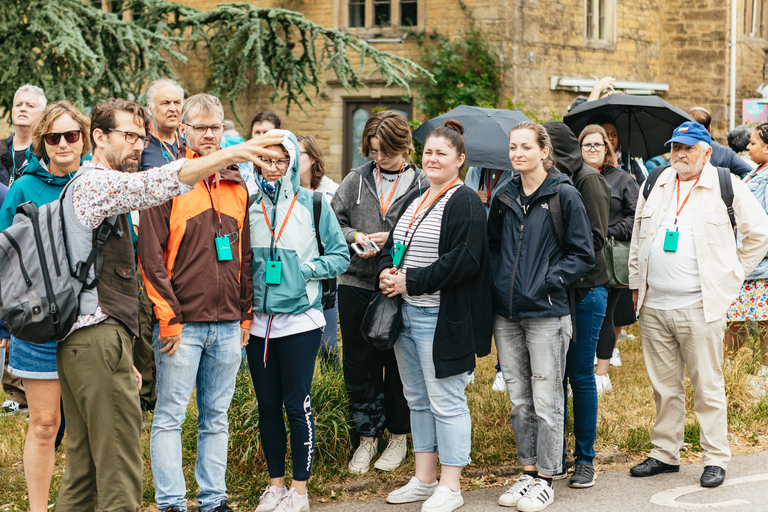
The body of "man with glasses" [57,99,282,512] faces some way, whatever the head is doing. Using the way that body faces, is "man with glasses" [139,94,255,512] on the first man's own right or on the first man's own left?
on the first man's own left

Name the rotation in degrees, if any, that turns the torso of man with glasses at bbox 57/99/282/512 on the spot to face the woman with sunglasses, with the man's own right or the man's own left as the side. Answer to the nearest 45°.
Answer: approximately 135° to the man's own left

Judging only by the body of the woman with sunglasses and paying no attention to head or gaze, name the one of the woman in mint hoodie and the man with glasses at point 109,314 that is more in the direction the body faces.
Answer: the man with glasses

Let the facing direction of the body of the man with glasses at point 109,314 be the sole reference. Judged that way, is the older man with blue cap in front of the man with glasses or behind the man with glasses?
in front

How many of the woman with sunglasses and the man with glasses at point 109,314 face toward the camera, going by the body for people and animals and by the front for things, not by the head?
1

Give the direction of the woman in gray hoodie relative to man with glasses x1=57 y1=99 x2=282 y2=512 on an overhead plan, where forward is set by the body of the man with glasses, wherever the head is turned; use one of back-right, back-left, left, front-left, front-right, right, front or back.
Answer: front-left

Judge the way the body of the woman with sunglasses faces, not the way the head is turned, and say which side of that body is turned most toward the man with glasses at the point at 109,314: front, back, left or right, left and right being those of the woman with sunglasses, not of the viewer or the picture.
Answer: front

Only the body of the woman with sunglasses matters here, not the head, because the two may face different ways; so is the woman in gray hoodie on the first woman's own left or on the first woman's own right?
on the first woman's own left

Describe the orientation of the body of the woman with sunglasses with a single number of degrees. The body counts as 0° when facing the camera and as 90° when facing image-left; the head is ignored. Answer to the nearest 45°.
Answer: approximately 0°

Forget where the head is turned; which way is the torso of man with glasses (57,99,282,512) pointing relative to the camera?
to the viewer's right

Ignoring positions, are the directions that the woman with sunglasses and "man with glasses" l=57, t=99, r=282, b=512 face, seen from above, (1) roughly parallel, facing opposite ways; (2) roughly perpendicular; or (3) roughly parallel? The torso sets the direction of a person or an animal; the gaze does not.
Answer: roughly perpendicular
